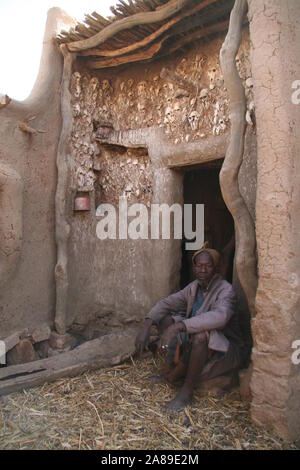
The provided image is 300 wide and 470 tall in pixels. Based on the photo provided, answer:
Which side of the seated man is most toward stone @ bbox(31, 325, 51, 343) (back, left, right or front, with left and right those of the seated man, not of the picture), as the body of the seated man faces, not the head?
right

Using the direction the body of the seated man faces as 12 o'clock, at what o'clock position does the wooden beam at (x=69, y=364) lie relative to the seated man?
The wooden beam is roughly at 2 o'clock from the seated man.

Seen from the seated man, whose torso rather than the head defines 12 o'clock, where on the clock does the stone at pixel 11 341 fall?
The stone is roughly at 2 o'clock from the seated man.

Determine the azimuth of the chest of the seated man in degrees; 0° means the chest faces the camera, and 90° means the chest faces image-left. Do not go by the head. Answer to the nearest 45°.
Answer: approximately 45°

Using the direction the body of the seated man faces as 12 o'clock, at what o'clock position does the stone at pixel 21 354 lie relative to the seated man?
The stone is roughly at 2 o'clock from the seated man.

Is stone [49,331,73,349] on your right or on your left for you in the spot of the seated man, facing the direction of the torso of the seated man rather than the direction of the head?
on your right
